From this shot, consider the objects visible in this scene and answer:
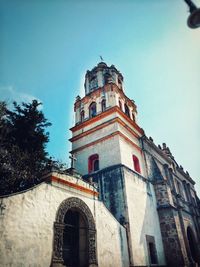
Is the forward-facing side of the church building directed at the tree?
no
